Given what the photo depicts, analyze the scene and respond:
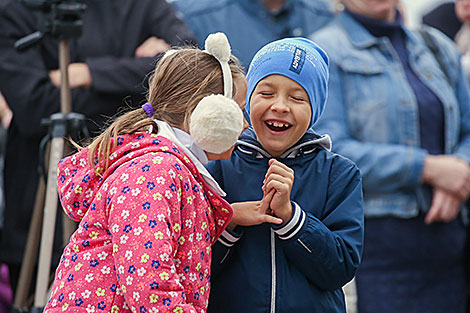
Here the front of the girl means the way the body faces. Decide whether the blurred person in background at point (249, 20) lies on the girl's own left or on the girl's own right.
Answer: on the girl's own left

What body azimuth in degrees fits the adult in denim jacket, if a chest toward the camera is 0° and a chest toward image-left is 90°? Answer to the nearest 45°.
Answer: approximately 315°

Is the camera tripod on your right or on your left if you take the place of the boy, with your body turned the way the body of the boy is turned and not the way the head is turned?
on your right

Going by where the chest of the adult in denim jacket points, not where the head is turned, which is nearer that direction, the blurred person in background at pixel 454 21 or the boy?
the boy

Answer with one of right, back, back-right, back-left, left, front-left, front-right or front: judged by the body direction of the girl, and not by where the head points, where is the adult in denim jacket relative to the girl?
front-left

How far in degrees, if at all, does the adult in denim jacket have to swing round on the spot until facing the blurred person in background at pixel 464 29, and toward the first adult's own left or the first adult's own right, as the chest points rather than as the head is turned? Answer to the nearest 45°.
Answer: approximately 135° to the first adult's own left

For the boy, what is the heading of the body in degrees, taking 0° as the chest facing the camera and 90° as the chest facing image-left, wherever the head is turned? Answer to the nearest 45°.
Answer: approximately 0°

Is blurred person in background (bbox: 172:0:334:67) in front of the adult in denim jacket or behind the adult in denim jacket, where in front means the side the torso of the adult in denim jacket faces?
behind

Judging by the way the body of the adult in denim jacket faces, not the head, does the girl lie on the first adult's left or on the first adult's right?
on the first adult's right

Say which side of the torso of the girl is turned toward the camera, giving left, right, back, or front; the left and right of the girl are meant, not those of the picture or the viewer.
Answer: right

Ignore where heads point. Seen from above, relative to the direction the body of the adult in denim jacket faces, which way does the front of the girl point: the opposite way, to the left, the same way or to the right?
to the left

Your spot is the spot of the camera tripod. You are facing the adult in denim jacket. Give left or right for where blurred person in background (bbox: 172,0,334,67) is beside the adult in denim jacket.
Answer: left

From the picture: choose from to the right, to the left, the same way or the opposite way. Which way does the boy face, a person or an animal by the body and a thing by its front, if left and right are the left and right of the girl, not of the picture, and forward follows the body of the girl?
to the right

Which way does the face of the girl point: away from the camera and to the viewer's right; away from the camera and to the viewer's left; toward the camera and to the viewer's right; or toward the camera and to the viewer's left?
away from the camera and to the viewer's right
